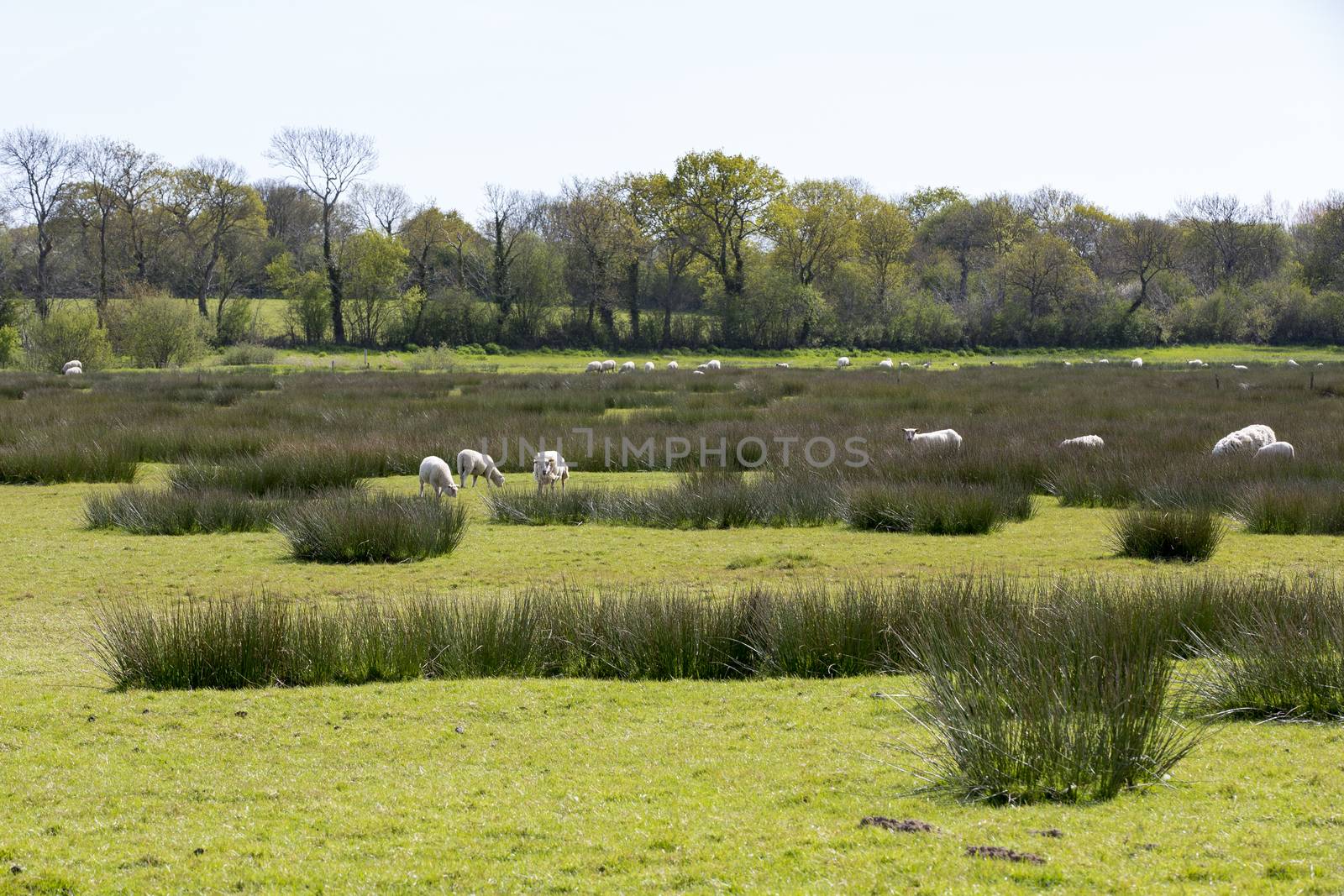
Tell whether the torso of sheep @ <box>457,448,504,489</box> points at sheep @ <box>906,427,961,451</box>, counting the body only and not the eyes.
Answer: yes

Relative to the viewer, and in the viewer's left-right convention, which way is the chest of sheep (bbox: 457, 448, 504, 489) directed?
facing to the right of the viewer

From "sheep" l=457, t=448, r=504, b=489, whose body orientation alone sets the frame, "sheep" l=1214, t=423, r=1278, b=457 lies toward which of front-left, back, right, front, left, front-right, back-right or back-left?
front

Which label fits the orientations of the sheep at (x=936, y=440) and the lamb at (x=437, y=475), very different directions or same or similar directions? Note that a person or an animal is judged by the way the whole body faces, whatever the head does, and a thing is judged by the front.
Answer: very different directions

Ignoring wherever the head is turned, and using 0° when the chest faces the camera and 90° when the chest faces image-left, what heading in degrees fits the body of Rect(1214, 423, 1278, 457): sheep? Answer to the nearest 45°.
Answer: approximately 90°

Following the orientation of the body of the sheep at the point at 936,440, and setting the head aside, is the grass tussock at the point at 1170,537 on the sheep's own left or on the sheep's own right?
on the sheep's own left

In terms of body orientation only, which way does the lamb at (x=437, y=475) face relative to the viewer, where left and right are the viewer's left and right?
facing the viewer and to the right of the viewer

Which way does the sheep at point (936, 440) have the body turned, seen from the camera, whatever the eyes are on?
to the viewer's left

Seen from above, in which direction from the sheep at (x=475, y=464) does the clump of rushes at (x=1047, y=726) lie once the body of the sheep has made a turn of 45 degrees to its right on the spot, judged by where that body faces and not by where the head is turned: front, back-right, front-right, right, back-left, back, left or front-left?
front-right

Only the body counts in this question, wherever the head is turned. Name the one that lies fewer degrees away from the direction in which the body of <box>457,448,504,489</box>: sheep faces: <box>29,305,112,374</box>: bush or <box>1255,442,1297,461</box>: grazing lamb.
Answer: the grazing lamb

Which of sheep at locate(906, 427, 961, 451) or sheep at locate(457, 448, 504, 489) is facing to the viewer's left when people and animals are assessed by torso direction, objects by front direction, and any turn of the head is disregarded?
sheep at locate(906, 427, 961, 451)

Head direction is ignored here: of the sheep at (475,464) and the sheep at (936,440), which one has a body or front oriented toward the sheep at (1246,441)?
the sheep at (475,464)

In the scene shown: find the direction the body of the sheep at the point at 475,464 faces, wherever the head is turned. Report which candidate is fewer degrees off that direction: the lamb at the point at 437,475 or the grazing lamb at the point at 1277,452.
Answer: the grazing lamb

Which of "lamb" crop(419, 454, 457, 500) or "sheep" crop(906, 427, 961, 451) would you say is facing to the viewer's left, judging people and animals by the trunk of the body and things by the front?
the sheep

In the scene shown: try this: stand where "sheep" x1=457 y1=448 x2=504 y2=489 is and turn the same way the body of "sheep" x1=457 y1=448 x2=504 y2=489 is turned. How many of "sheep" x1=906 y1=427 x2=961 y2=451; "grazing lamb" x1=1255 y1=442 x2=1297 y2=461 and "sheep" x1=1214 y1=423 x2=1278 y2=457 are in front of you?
3
